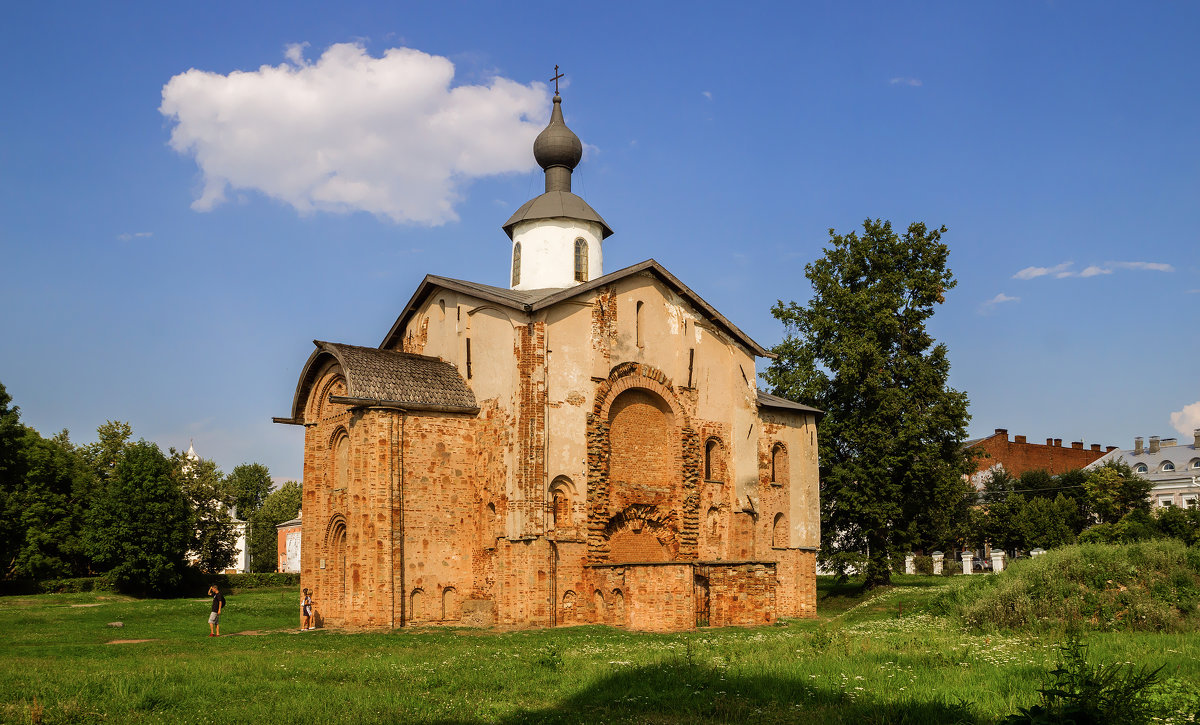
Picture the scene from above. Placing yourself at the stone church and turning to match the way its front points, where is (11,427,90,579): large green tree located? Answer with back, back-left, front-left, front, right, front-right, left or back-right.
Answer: back

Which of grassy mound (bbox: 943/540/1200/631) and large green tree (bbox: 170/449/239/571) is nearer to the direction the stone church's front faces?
the grassy mound

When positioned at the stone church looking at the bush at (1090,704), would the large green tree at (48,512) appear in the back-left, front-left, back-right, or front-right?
back-right

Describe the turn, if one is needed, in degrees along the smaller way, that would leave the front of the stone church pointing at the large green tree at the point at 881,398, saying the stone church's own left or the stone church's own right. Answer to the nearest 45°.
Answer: approximately 90° to the stone church's own left

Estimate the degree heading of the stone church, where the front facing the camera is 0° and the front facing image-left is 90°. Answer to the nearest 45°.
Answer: approximately 315°

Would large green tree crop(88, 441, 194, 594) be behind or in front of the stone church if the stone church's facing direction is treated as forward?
behind
